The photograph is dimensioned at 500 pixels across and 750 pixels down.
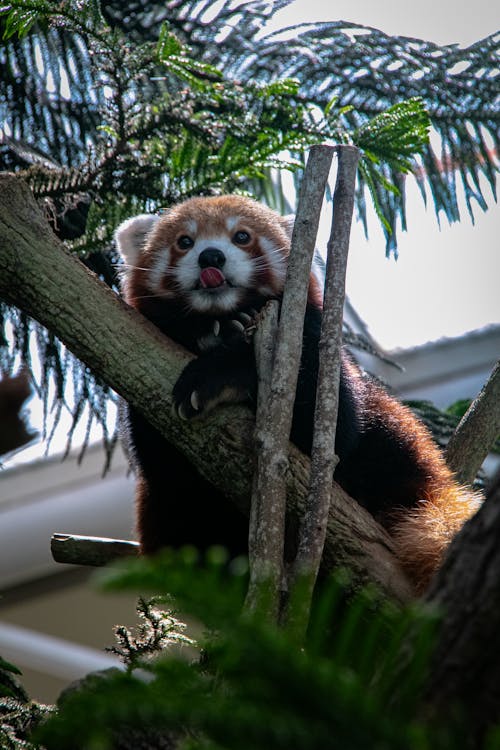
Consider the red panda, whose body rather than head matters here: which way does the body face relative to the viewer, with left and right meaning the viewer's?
facing the viewer and to the left of the viewer
